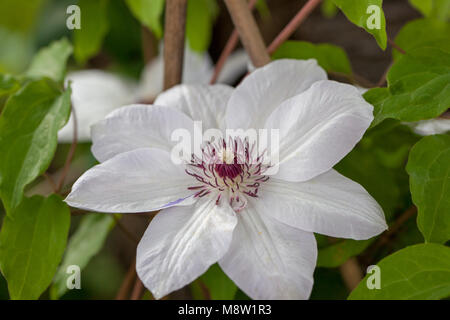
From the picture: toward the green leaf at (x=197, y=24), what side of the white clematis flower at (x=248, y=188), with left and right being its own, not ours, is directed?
back

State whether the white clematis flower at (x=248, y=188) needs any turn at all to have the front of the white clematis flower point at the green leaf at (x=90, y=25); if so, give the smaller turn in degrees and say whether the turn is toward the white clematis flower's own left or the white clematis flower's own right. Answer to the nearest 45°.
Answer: approximately 180°

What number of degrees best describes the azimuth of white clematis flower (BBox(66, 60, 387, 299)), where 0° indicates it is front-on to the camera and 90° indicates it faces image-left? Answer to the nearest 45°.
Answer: approximately 0°
